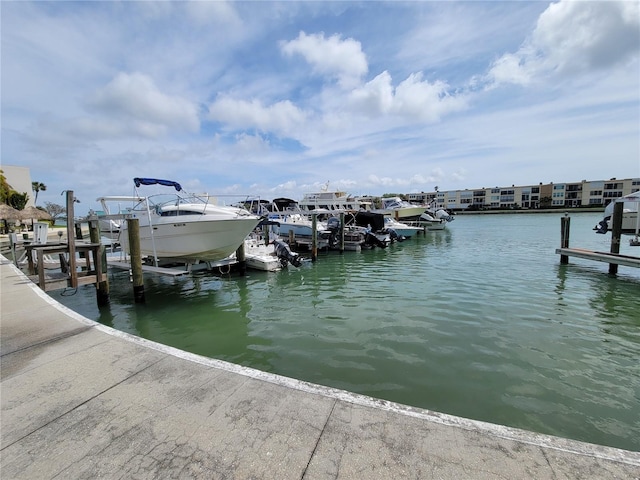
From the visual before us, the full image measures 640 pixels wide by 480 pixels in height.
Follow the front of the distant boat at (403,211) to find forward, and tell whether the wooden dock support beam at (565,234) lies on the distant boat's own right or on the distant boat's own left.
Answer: on the distant boat's own right

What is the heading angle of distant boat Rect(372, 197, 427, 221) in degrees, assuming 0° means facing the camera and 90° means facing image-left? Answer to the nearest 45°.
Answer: approximately 270°

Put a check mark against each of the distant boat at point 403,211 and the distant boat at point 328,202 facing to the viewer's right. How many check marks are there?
2

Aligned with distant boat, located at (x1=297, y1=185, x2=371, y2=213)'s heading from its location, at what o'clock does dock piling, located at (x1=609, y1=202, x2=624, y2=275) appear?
The dock piling is roughly at 2 o'clock from the distant boat.

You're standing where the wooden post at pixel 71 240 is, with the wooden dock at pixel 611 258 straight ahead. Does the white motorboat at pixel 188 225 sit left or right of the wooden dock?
left

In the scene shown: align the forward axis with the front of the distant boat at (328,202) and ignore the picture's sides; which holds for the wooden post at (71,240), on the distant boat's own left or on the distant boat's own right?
on the distant boat's own right

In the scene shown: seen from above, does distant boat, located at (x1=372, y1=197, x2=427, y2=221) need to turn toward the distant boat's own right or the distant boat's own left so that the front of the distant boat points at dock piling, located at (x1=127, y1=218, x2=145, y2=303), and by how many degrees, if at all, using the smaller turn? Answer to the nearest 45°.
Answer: approximately 90° to the distant boat's own right
